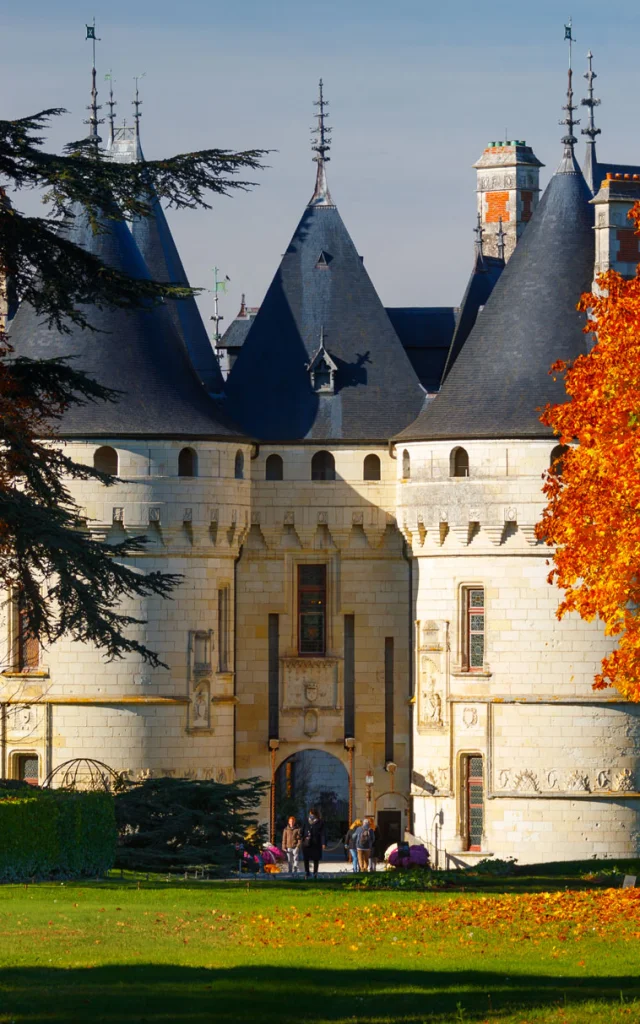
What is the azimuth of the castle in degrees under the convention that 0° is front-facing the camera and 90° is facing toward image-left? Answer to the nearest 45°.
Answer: approximately 0°

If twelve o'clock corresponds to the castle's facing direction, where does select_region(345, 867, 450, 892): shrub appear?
The shrub is roughly at 12 o'clock from the castle.

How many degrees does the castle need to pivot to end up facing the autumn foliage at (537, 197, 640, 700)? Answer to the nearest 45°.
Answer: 0° — it already faces it
